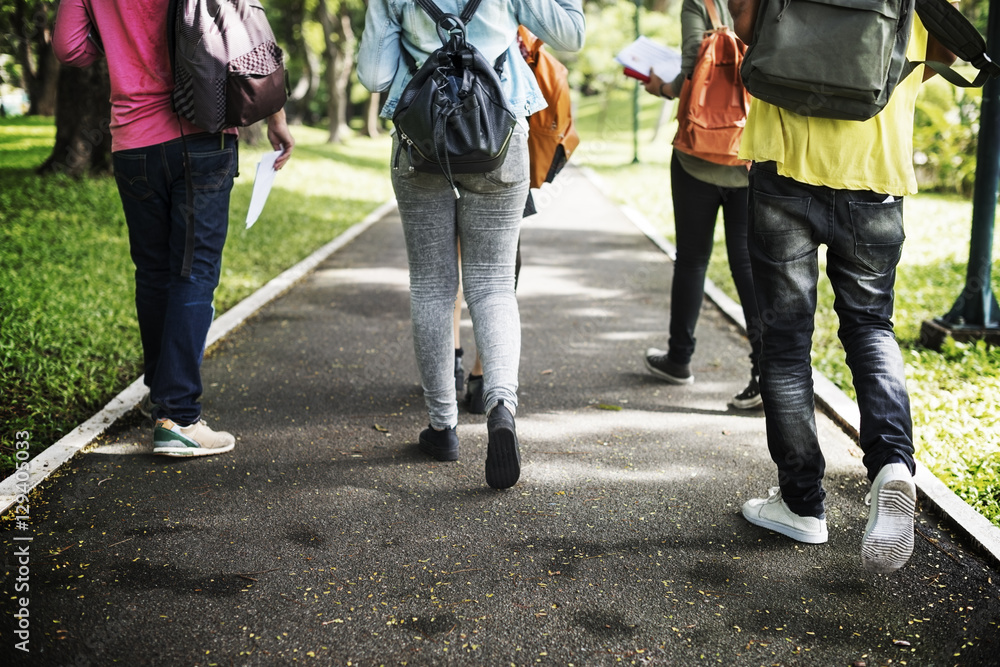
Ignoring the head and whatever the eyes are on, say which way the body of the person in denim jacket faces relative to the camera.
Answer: away from the camera

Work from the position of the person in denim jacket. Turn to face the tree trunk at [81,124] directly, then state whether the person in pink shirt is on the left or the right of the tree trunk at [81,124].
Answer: left

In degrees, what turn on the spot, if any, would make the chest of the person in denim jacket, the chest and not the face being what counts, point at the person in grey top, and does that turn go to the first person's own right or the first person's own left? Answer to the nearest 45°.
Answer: approximately 45° to the first person's own right

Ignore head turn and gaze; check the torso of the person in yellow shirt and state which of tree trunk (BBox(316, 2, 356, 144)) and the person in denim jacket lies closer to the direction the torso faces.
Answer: the tree trunk

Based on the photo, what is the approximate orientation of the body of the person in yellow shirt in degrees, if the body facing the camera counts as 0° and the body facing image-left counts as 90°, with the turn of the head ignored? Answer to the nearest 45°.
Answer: approximately 180°

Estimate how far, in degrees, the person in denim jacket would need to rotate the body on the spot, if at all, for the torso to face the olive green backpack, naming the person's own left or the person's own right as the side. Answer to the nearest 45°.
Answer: approximately 135° to the person's own right

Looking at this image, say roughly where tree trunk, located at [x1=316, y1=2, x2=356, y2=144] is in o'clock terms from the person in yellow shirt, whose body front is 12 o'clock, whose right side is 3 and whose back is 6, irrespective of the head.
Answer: The tree trunk is roughly at 11 o'clock from the person in yellow shirt.

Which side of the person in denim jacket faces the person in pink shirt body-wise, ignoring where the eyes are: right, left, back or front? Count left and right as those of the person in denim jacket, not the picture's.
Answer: left

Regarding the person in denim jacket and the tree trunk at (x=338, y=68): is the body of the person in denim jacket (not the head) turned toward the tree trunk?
yes
